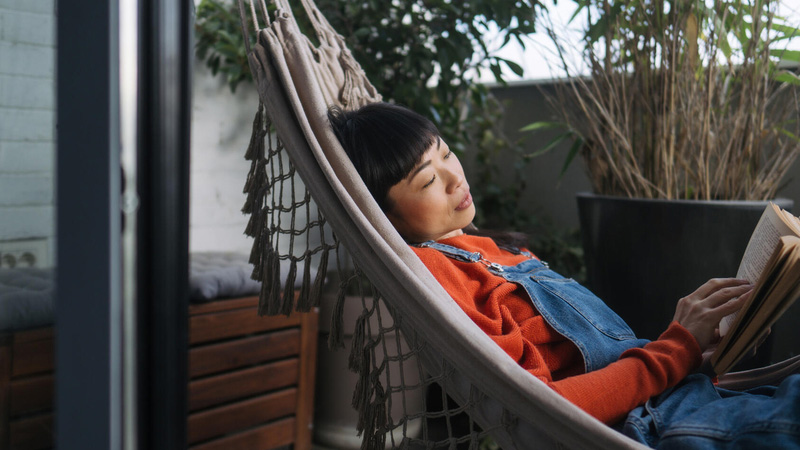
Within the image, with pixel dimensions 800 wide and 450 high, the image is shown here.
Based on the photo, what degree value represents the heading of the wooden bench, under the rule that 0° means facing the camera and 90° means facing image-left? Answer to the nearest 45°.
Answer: approximately 315°

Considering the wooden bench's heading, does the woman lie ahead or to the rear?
ahead

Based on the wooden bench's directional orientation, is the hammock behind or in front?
in front
